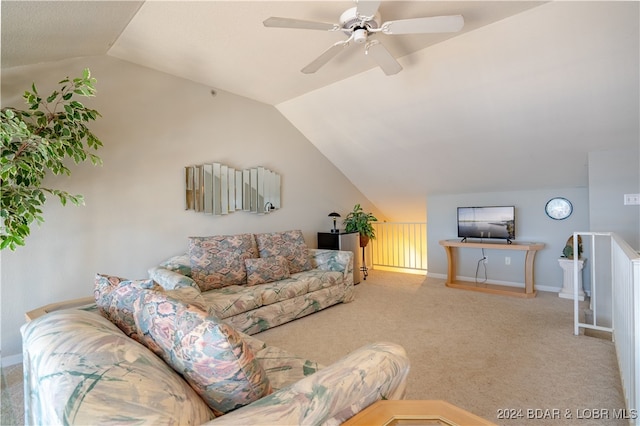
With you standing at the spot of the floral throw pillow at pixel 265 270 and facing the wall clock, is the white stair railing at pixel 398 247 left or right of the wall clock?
left

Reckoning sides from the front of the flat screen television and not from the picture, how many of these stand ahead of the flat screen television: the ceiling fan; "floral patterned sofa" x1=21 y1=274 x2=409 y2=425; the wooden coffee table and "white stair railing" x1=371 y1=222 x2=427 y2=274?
3

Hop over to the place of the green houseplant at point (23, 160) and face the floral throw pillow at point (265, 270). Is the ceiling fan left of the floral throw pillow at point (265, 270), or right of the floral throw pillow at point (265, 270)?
right

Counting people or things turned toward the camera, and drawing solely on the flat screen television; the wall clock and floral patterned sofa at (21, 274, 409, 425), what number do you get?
2

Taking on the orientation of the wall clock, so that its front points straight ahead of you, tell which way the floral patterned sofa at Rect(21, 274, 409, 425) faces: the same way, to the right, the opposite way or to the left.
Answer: the opposite way

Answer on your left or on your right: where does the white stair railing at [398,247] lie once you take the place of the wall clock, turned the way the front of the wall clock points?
on your right

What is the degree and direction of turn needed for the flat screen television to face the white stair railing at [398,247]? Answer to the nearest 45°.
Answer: approximately 135° to its right

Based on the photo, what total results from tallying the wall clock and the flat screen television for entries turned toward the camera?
2

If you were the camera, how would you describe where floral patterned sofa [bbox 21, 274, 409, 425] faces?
facing away from the viewer and to the right of the viewer
